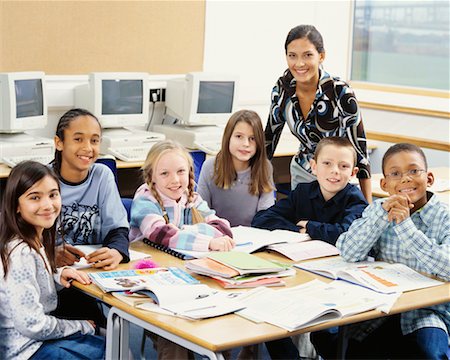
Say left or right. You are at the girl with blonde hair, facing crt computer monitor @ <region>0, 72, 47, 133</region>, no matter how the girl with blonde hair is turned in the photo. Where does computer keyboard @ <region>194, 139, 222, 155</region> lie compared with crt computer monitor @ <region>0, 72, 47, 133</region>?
right

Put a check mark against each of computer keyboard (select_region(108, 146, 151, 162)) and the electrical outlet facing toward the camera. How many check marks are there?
2

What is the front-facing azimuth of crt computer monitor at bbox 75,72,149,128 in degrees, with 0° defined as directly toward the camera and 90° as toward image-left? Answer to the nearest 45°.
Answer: approximately 315°

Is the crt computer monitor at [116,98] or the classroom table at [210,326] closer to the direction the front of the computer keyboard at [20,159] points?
the classroom table

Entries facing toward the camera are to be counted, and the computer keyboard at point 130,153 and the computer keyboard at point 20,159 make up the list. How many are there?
2
